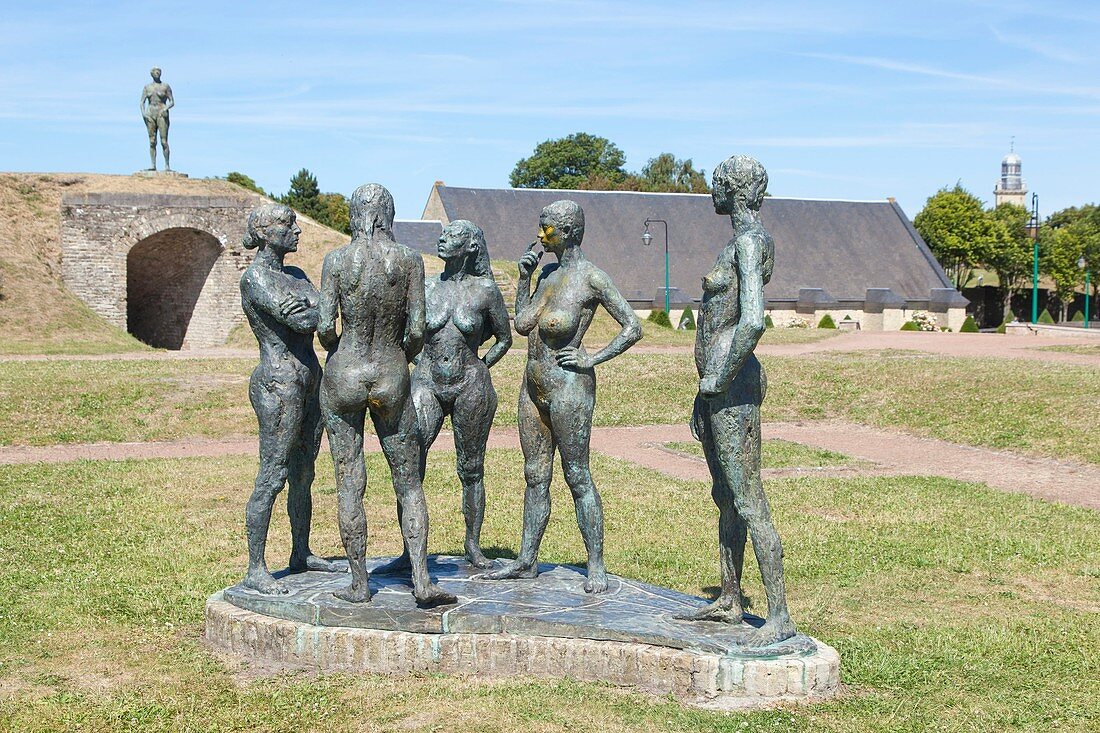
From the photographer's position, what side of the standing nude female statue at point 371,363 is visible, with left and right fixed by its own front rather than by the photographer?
back

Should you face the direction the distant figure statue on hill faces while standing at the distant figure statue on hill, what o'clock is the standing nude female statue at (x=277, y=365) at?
The standing nude female statue is roughly at 12 o'clock from the distant figure statue on hill.

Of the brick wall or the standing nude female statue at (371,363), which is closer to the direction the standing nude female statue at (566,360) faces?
the standing nude female statue

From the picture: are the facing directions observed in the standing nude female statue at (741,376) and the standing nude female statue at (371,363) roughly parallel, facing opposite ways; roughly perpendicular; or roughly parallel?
roughly perpendicular

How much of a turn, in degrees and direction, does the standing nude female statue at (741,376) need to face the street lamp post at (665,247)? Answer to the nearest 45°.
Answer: approximately 90° to its right

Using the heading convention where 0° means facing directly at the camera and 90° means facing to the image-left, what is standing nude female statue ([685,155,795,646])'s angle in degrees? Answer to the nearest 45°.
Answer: approximately 90°

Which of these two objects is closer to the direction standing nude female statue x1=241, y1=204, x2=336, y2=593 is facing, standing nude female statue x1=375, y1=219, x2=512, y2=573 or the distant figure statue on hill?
the standing nude female statue

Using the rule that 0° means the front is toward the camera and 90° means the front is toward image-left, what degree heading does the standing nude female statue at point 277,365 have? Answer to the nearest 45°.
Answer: approximately 315°

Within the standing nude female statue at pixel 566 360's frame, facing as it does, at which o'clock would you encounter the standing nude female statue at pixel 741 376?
the standing nude female statue at pixel 741 376 is roughly at 9 o'clock from the standing nude female statue at pixel 566 360.

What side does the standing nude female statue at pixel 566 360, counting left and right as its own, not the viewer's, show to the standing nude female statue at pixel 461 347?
right

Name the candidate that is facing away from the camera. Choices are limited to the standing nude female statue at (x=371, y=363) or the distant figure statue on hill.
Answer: the standing nude female statue

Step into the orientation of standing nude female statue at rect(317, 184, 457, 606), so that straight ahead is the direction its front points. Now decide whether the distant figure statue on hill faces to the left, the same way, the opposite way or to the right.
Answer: the opposite way

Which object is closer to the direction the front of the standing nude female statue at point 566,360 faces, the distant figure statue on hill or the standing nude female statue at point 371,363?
the standing nude female statue

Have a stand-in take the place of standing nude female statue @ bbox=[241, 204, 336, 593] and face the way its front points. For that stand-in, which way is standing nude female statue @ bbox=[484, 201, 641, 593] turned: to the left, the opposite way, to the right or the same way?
to the right
